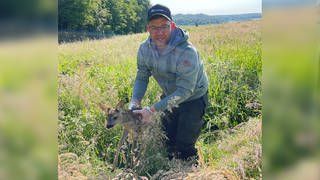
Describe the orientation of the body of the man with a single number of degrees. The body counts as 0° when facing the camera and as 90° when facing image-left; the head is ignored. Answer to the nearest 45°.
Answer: approximately 45°

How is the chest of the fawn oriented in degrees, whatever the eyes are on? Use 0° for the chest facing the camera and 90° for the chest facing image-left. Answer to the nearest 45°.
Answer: approximately 45°
